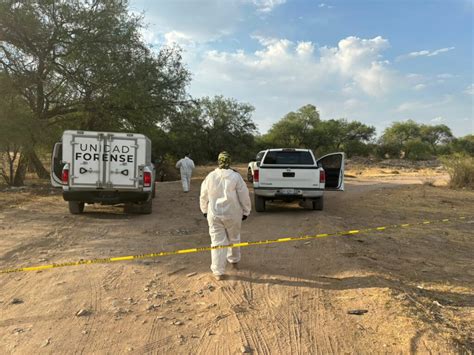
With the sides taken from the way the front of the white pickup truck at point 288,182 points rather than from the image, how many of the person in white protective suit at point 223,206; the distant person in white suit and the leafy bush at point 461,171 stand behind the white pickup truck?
1

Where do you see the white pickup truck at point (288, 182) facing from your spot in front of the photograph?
facing away from the viewer

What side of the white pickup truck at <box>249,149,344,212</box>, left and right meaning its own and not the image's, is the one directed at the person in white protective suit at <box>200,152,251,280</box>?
back

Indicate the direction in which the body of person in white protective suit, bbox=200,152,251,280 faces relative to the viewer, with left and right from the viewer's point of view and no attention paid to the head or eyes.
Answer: facing away from the viewer

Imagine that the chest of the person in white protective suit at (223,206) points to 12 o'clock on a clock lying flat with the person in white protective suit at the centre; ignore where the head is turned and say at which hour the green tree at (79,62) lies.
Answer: The green tree is roughly at 11 o'clock from the person in white protective suit.

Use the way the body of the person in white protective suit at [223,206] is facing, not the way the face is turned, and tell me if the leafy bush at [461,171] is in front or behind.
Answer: in front

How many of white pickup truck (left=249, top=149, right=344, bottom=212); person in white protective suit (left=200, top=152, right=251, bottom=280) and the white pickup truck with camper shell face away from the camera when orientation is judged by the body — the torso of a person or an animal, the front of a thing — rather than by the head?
3

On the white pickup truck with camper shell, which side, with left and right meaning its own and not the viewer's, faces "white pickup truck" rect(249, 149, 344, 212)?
right

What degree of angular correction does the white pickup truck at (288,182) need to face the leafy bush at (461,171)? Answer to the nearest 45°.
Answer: approximately 45° to its right

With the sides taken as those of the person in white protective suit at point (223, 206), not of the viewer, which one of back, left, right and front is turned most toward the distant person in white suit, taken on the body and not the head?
front

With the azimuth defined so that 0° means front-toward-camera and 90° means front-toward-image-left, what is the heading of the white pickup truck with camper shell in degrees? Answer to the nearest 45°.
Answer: approximately 180°
